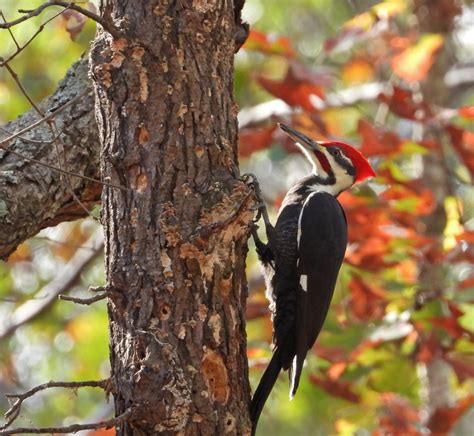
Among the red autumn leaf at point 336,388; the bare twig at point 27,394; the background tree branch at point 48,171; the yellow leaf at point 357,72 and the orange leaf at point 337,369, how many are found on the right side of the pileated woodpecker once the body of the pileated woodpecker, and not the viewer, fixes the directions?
3

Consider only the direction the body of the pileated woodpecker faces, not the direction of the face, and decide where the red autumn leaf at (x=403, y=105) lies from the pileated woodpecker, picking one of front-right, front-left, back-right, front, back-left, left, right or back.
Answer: back-right

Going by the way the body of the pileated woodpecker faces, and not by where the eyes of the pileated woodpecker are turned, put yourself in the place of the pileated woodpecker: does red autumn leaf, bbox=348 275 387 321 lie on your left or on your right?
on your right

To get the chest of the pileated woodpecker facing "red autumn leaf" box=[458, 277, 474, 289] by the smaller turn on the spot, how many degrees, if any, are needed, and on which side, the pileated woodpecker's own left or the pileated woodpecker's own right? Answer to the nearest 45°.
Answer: approximately 135° to the pileated woodpecker's own right

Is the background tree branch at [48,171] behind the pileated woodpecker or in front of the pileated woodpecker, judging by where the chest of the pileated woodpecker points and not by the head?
in front

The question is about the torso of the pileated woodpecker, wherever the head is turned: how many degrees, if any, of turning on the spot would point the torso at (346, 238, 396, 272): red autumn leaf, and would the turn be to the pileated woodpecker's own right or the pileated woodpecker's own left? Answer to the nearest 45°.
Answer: approximately 135° to the pileated woodpecker's own right

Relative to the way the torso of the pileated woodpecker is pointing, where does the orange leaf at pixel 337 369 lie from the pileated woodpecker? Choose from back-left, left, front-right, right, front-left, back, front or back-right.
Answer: right

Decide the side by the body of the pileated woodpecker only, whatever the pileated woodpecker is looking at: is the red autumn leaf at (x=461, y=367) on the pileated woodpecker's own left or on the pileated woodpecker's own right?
on the pileated woodpecker's own right

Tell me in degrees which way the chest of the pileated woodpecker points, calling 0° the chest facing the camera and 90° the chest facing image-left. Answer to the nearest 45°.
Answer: approximately 90°

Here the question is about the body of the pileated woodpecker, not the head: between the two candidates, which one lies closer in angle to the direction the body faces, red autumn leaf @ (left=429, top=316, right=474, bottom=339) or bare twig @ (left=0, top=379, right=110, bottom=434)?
the bare twig

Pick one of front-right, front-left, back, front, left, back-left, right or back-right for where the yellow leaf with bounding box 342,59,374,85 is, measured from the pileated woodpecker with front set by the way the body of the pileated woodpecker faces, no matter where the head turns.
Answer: right

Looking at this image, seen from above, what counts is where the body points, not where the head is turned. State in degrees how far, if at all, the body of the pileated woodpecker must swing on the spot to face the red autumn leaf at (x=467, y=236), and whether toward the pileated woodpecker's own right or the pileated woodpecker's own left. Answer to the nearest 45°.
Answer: approximately 135° to the pileated woodpecker's own right
